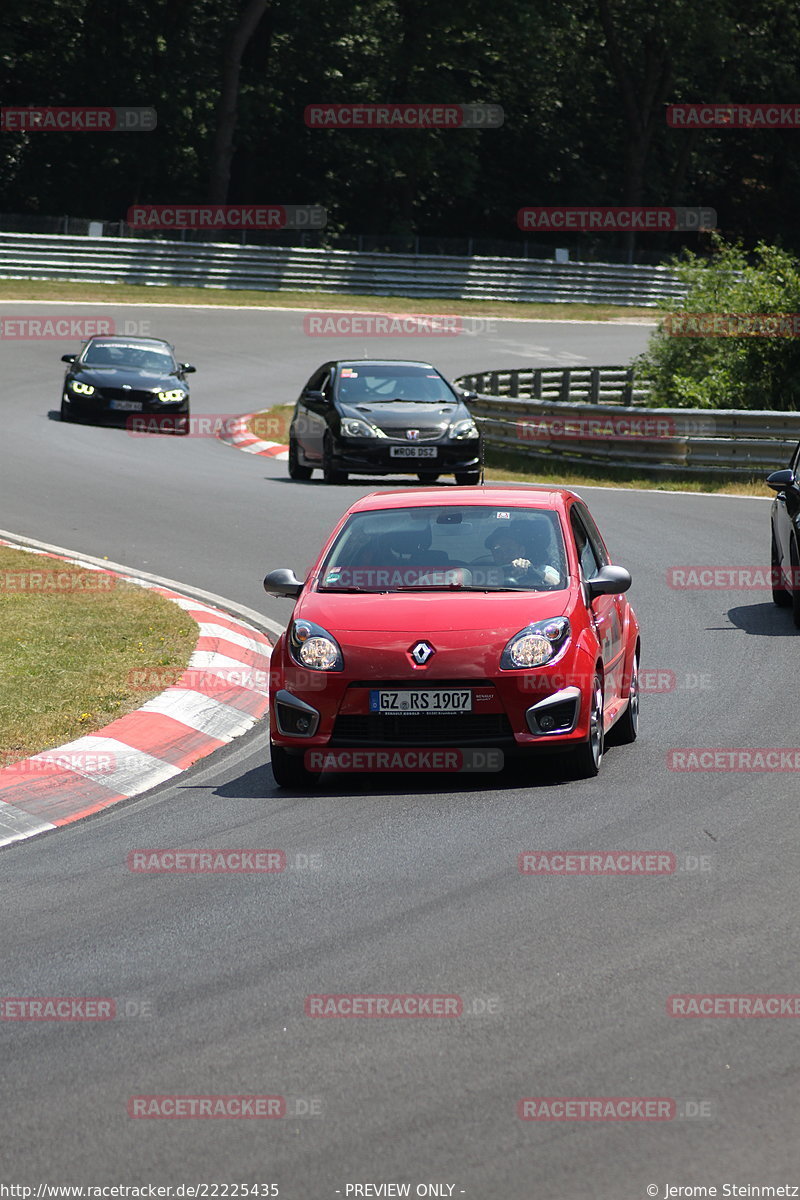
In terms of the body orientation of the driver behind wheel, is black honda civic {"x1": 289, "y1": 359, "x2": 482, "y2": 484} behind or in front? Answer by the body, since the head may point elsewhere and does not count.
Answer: behind

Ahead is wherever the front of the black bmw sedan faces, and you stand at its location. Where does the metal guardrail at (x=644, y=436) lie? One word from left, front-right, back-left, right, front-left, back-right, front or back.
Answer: front-left

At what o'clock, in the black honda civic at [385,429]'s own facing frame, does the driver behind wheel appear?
The driver behind wheel is roughly at 12 o'clock from the black honda civic.

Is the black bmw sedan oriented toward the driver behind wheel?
yes

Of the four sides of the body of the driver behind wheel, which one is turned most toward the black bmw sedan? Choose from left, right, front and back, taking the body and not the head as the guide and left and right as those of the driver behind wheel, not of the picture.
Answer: back

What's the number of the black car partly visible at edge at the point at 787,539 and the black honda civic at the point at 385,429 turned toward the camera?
2

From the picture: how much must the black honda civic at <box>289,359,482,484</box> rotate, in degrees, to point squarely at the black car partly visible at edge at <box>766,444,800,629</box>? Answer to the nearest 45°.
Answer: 0° — it already faces it

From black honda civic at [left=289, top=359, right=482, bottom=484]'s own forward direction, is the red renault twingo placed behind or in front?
in front

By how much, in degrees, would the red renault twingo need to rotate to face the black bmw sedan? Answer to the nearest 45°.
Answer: approximately 180°

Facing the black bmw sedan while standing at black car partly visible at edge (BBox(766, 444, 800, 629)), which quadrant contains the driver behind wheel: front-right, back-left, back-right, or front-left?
back-left
